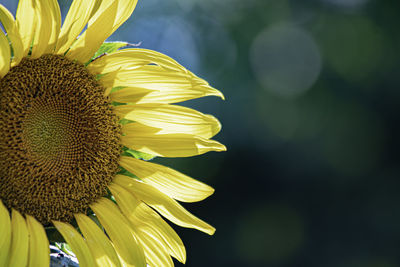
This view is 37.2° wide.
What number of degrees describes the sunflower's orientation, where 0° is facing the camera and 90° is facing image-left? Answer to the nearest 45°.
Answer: approximately 0°
